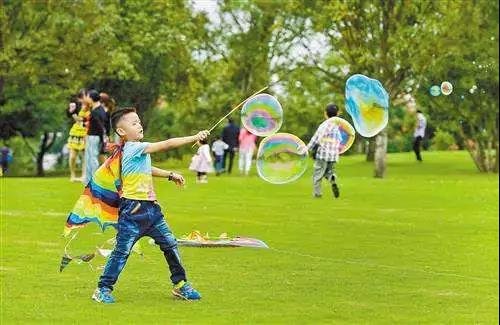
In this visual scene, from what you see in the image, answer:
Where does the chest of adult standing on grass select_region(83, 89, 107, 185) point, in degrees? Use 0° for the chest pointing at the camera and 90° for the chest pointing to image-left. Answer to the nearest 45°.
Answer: approximately 90°

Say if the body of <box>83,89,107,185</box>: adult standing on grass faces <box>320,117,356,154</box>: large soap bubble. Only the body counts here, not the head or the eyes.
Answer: no

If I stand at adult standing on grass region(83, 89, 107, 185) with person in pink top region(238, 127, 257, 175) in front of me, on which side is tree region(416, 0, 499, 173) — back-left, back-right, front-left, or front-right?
front-right

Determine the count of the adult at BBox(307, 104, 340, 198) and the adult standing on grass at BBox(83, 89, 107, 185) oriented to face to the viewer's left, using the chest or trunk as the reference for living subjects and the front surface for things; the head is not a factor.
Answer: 1

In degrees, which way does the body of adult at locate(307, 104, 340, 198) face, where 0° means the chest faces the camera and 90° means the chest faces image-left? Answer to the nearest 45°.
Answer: approximately 225°

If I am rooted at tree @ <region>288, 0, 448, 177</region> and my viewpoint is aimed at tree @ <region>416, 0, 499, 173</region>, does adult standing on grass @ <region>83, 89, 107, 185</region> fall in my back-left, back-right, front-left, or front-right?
back-right

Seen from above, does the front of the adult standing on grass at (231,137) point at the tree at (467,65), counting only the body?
no

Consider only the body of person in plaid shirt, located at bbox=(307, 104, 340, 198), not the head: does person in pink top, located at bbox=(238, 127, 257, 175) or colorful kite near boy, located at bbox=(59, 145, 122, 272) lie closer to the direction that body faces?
the person in pink top

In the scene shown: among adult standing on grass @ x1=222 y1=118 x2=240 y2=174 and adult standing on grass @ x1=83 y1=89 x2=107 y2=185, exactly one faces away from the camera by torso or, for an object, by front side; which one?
adult standing on grass @ x1=222 y1=118 x2=240 y2=174

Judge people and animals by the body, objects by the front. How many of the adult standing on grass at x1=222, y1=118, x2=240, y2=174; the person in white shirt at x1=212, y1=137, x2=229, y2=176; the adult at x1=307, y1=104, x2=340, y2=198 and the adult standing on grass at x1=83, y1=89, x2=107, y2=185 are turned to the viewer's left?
1

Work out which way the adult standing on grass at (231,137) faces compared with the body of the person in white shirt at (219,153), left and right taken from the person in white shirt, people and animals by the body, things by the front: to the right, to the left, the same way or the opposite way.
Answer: the same way
